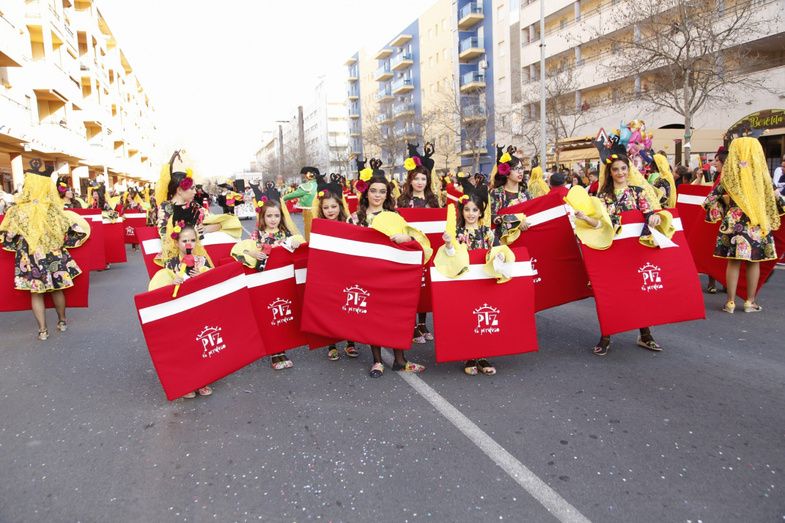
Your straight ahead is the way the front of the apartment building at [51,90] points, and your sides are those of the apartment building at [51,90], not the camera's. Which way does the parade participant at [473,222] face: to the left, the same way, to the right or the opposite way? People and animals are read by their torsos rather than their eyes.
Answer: to the right

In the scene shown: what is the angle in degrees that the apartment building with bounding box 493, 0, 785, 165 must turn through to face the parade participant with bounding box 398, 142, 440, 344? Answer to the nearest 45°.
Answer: approximately 45° to its left

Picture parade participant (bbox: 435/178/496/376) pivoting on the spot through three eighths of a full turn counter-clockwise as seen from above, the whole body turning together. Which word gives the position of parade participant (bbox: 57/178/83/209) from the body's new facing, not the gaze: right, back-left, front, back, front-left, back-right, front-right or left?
left

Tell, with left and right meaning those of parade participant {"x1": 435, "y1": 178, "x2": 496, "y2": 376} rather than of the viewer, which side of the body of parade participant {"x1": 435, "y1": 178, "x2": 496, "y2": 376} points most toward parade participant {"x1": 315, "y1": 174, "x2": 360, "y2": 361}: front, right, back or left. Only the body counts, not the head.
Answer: right

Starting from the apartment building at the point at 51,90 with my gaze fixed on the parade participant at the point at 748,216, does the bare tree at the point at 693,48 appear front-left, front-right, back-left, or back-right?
front-left

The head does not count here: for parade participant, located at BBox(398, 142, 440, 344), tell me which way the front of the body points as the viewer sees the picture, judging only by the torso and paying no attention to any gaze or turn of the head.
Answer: toward the camera

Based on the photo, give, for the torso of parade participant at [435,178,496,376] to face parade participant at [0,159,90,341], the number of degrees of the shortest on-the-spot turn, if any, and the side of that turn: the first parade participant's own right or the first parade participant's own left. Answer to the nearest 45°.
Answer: approximately 90° to the first parade participant's own right

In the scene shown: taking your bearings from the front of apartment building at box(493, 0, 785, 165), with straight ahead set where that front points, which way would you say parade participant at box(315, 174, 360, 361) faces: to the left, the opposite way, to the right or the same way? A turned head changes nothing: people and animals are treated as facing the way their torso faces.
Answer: to the left

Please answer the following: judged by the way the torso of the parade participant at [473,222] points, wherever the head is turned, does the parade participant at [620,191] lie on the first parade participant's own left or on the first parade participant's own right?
on the first parade participant's own left

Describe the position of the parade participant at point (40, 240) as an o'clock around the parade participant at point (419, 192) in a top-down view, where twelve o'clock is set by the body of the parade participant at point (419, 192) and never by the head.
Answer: the parade participant at point (40, 240) is roughly at 3 o'clock from the parade participant at point (419, 192).

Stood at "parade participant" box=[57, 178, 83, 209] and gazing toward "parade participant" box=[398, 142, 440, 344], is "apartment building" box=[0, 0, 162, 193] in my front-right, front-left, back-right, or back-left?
back-left

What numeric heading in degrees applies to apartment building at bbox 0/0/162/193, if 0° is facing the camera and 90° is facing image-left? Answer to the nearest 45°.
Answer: approximately 315°

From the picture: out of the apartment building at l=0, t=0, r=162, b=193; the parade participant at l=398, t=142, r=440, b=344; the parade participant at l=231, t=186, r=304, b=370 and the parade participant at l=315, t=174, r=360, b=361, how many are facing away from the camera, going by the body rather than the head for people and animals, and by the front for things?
0

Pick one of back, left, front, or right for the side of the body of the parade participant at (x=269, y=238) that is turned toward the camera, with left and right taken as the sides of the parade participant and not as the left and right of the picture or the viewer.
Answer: front
